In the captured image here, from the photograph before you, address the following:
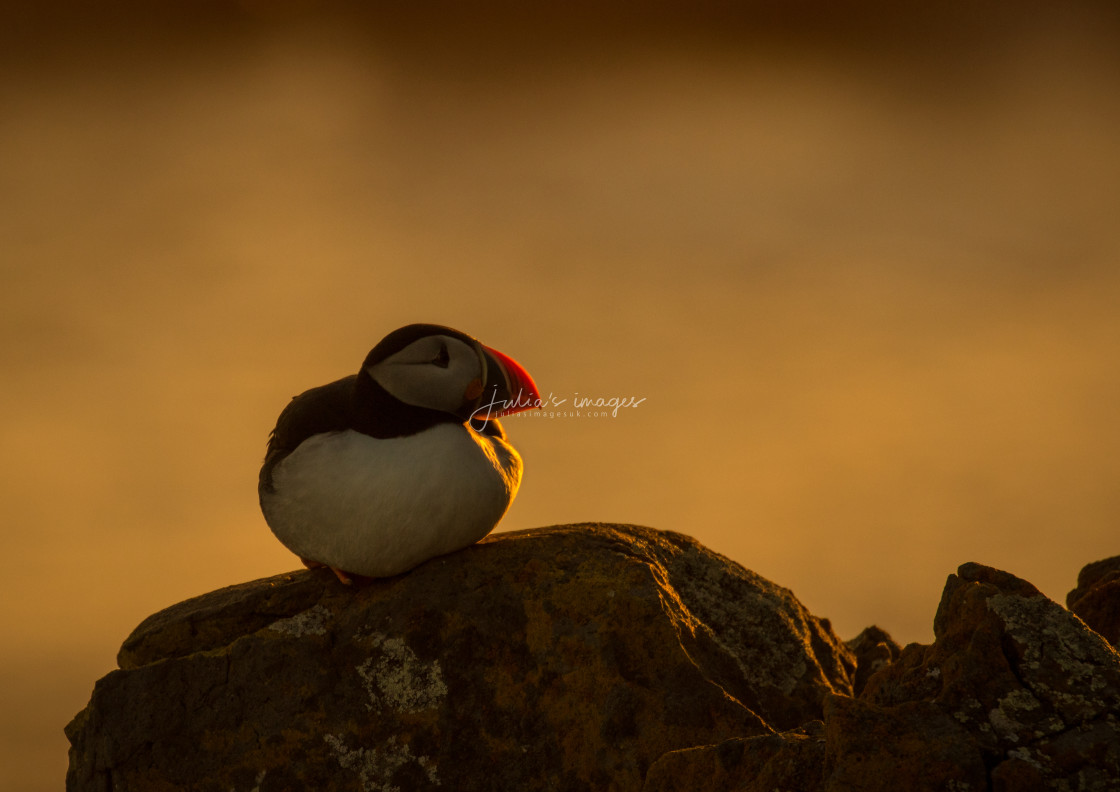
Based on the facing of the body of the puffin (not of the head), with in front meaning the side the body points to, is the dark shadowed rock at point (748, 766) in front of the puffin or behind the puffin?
in front

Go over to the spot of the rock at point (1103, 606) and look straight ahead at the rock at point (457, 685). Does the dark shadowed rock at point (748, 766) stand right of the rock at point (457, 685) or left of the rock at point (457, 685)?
left

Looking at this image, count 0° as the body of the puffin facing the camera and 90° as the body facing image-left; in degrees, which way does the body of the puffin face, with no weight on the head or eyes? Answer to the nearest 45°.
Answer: approximately 315°

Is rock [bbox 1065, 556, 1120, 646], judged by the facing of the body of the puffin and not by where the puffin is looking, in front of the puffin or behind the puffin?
in front
